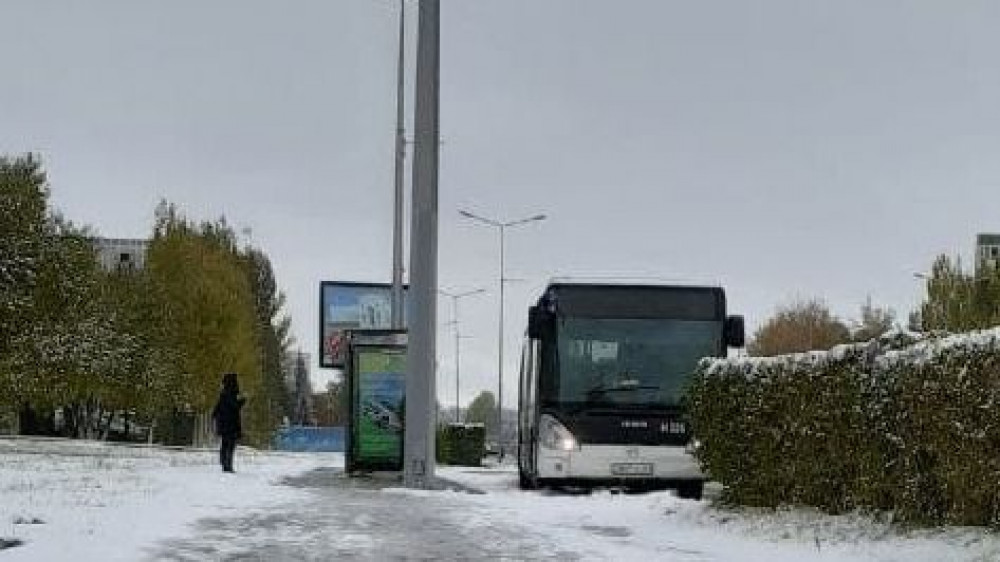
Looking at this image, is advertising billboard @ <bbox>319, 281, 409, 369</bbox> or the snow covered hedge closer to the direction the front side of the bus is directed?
the snow covered hedge

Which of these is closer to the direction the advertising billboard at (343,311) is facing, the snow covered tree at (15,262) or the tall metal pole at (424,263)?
the tall metal pole

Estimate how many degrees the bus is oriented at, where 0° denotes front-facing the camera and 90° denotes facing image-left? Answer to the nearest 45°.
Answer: approximately 0°

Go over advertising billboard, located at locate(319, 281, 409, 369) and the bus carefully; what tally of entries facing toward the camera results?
2

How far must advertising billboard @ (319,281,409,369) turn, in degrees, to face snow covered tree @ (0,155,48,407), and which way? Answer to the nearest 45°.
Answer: approximately 90° to its right

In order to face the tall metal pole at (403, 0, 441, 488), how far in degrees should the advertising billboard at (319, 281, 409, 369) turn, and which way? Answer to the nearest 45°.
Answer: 0° — it already faces it

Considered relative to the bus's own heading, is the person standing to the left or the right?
on its right
